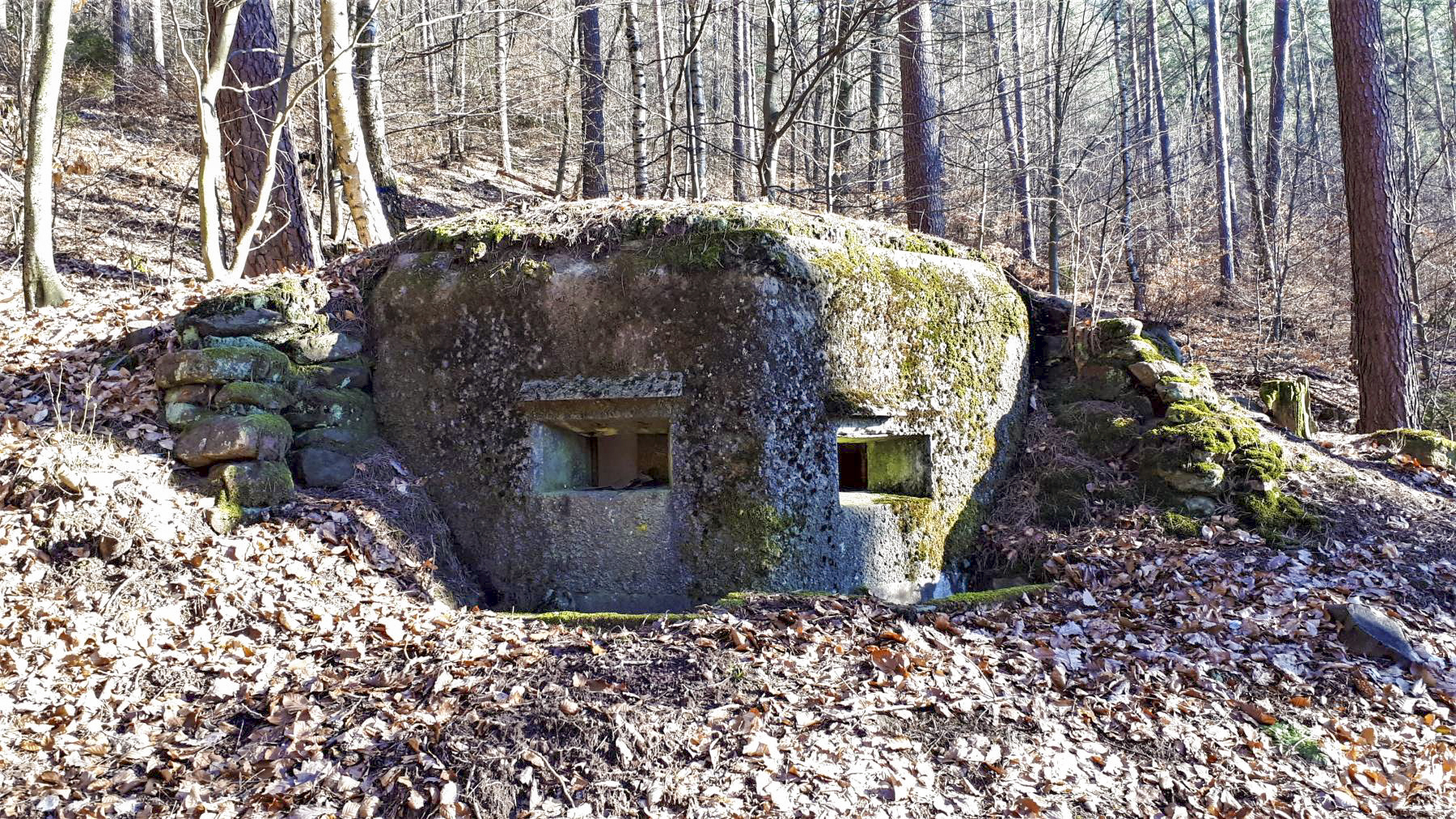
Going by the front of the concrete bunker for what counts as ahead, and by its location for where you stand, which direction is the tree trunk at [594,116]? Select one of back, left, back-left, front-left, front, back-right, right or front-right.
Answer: back

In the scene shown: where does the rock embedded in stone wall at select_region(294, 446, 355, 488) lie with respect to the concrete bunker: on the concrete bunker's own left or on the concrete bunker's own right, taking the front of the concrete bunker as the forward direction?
on the concrete bunker's own right

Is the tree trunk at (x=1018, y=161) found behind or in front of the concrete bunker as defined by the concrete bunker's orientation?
behind

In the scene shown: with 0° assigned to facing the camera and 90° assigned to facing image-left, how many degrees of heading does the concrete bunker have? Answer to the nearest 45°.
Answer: approximately 0°

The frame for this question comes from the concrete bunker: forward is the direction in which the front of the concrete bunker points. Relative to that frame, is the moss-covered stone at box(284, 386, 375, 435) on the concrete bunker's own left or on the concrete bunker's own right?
on the concrete bunker's own right

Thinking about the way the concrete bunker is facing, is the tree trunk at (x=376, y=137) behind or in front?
behind

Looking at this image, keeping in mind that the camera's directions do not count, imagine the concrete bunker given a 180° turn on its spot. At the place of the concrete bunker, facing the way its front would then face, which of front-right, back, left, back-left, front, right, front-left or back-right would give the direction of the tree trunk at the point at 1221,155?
front-right

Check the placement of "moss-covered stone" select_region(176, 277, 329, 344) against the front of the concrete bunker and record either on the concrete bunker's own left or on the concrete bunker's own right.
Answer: on the concrete bunker's own right

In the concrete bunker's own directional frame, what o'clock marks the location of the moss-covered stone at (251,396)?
The moss-covered stone is roughly at 3 o'clock from the concrete bunker.

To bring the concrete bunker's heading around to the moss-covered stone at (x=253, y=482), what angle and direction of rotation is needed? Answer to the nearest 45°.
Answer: approximately 90° to its right

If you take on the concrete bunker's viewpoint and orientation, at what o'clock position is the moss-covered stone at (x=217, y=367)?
The moss-covered stone is roughly at 3 o'clock from the concrete bunker.

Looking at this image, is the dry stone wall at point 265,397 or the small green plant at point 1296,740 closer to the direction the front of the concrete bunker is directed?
the small green plant

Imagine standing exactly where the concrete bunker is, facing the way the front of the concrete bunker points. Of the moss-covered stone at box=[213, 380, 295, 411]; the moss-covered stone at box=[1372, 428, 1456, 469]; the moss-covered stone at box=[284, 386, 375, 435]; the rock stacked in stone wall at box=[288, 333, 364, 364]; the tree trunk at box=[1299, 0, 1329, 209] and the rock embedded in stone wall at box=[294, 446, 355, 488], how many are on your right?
4

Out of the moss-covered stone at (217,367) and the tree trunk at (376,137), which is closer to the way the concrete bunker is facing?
the moss-covered stone

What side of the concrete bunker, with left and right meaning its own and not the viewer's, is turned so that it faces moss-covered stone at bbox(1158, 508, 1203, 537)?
left

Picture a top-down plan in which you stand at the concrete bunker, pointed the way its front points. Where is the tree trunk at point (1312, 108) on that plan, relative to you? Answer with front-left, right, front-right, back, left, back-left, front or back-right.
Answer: back-left

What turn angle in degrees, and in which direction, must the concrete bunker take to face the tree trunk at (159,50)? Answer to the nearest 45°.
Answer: approximately 135° to its right

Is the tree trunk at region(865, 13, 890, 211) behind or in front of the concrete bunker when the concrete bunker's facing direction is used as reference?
behind
